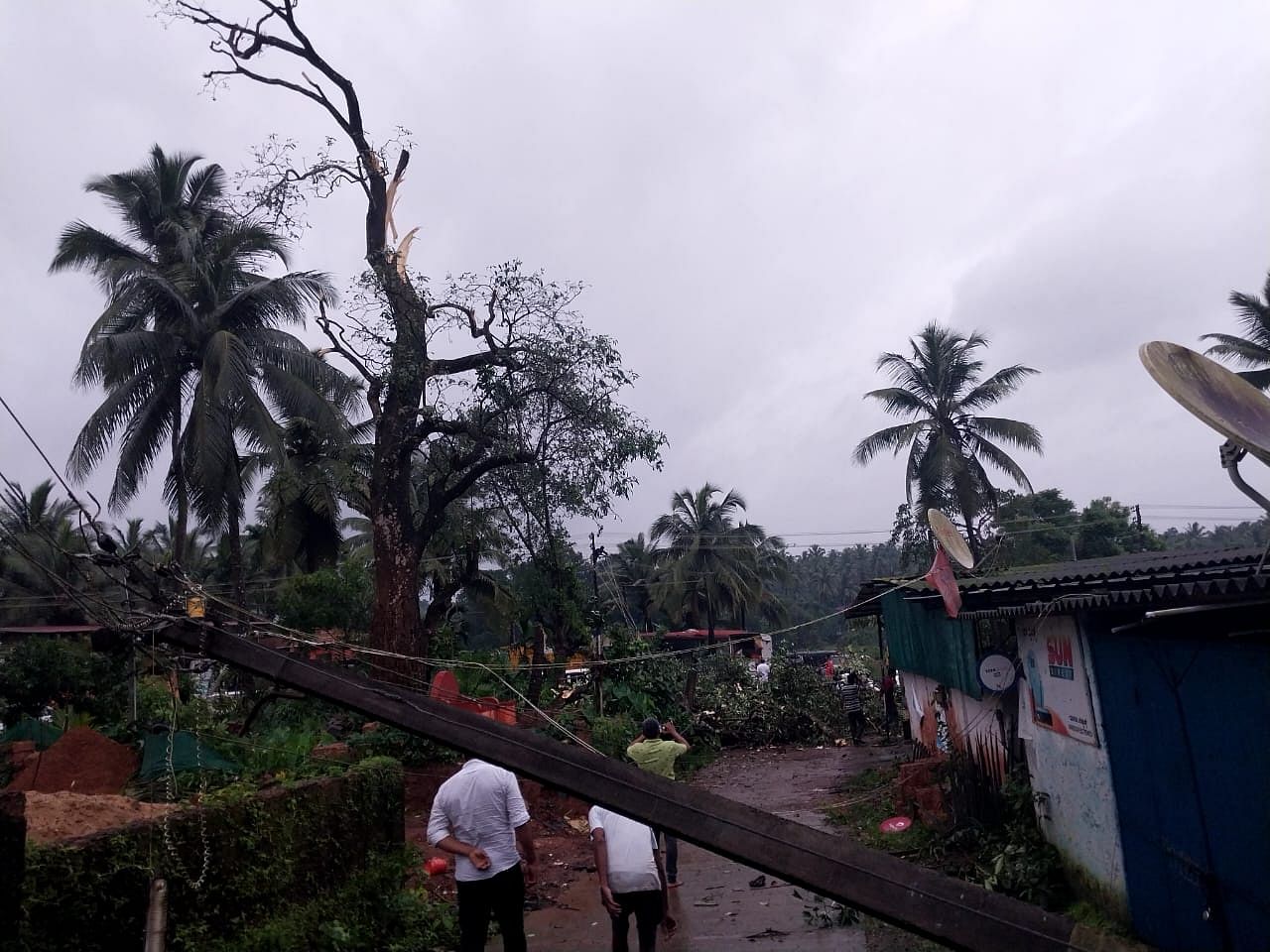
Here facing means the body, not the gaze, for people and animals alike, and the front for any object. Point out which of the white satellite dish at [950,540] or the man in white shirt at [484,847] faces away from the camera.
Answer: the man in white shirt

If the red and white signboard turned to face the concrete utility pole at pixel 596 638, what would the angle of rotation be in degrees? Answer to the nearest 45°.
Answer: approximately 90° to its right

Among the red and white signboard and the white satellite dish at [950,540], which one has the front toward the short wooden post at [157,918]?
the red and white signboard

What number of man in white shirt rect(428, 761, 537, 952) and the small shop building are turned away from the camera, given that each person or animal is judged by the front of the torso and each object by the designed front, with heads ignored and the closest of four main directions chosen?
1

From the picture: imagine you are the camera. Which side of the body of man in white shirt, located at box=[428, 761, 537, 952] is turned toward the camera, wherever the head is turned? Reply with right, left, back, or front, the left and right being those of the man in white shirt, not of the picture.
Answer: back
